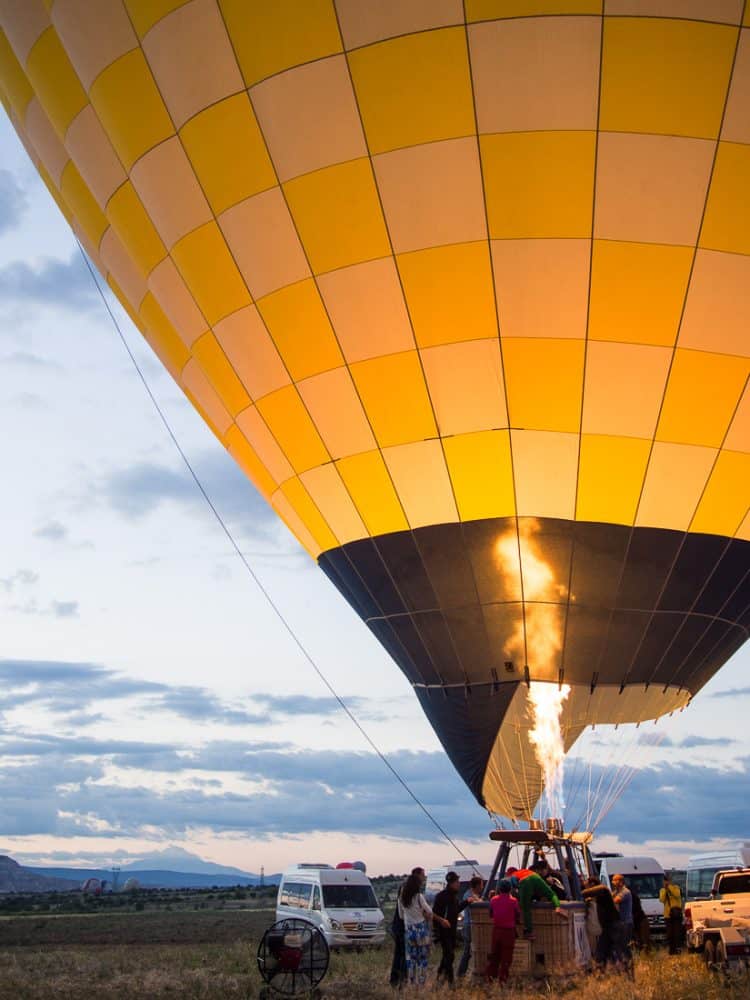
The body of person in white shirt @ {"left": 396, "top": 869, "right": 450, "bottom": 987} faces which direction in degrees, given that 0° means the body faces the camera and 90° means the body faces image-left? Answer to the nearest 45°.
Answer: approximately 225°

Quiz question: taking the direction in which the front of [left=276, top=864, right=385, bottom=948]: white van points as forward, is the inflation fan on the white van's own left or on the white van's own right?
on the white van's own right

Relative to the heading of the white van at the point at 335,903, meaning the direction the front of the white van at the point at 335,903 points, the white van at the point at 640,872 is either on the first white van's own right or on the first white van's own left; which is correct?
on the first white van's own left

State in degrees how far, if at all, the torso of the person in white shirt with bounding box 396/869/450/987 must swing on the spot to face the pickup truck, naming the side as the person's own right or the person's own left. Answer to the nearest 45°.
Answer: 0° — they already face it

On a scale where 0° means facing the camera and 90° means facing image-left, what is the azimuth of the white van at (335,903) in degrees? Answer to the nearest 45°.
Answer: approximately 315°

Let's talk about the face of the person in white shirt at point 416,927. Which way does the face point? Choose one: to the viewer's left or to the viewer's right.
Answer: to the viewer's right

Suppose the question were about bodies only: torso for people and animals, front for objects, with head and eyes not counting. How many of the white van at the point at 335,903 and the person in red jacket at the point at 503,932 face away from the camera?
1

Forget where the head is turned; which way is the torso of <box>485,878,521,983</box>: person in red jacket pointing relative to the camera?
away from the camera

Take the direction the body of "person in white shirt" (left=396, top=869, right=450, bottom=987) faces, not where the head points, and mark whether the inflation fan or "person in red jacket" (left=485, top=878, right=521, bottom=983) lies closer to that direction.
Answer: the person in red jacket
